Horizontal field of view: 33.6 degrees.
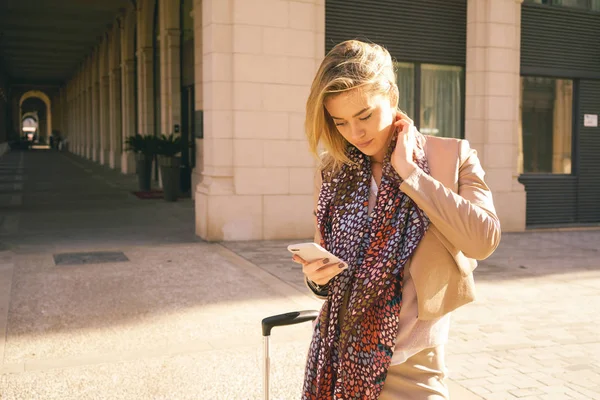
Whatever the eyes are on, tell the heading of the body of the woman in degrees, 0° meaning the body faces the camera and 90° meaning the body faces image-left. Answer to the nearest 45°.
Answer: approximately 45°

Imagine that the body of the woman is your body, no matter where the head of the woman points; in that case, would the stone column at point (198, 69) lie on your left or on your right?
on your right

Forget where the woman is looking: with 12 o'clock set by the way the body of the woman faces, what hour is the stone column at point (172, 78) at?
The stone column is roughly at 4 o'clock from the woman.

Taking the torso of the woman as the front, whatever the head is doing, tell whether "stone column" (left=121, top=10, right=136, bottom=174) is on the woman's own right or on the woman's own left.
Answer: on the woman's own right

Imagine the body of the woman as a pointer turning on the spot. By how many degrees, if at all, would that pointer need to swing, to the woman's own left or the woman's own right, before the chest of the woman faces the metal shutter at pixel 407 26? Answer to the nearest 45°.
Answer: approximately 135° to the woman's own right

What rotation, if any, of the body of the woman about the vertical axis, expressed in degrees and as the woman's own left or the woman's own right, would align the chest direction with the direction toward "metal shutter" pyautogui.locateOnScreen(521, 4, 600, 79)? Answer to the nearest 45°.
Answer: approximately 135° to the woman's own right

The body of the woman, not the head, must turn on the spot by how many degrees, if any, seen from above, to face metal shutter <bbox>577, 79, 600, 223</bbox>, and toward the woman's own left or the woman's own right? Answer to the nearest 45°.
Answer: approximately 135° to the woman's own right

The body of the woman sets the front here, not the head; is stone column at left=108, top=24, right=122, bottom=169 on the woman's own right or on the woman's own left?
on the woman's own right

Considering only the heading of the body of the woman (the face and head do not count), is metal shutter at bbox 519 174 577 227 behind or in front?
behind

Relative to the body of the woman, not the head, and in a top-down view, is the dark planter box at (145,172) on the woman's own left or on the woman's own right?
on the woman's own right

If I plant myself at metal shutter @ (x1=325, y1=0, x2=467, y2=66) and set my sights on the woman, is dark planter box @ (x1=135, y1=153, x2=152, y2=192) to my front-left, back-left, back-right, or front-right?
back-right
